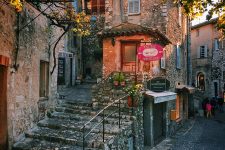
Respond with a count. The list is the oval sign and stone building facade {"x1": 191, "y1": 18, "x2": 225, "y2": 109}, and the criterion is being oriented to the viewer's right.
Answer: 0

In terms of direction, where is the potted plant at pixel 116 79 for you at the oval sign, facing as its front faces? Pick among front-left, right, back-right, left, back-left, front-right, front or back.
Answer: right

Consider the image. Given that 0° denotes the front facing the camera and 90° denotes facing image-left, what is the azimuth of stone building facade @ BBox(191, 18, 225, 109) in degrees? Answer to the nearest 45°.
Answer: approximately 45°

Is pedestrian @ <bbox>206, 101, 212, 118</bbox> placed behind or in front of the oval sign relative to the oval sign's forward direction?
behind

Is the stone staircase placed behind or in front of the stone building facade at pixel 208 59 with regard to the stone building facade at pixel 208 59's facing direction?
in front

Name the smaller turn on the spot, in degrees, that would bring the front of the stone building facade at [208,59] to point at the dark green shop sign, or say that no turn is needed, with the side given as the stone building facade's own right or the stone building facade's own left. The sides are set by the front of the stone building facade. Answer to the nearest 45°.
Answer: approximately 45° to the stone building facade's own left

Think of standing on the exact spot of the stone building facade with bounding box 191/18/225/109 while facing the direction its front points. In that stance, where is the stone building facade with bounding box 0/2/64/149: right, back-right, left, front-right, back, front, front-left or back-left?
front-left

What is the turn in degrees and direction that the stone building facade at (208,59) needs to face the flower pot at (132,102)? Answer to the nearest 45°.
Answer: approximately 45° to its left

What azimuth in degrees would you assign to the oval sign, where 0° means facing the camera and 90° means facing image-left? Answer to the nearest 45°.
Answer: approximately 0°

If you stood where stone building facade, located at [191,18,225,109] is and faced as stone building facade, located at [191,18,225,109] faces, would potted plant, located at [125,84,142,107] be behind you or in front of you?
in front

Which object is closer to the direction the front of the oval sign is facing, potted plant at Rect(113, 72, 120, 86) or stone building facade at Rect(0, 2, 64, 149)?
the stone building facade
